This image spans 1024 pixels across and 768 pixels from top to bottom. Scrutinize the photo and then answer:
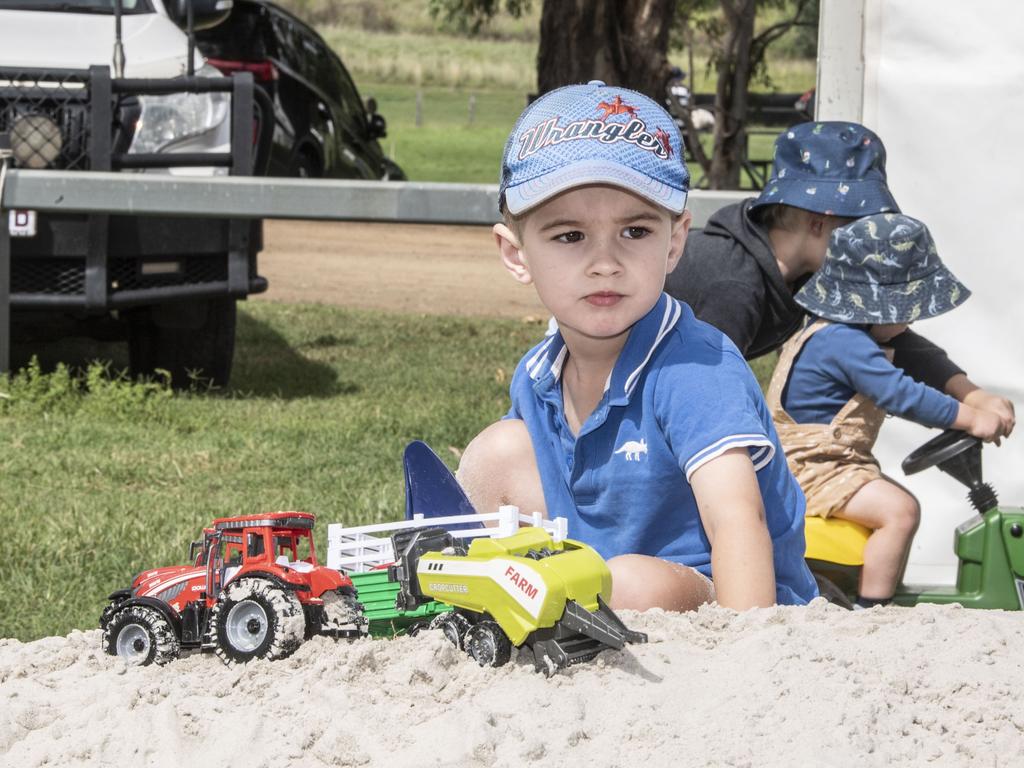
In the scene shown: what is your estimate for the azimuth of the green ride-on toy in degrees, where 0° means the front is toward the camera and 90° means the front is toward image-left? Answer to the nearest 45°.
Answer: approximately 270°

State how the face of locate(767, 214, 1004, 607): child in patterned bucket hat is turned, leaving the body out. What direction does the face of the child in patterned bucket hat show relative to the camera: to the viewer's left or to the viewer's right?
to the viewer's right

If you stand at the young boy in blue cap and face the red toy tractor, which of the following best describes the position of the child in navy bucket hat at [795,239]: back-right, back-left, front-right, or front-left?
back-right

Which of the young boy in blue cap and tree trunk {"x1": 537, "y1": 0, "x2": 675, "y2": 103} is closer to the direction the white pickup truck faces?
the young boy in blue cap

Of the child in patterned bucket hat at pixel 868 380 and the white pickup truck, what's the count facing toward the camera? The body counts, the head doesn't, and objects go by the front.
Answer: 1

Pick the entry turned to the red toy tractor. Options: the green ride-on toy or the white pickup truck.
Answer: the white pickup truck

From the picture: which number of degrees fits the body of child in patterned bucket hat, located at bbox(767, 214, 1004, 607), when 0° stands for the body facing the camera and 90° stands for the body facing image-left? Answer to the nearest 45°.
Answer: approximately 270°

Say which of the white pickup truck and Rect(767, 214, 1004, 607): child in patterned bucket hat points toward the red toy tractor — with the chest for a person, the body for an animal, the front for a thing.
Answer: the white pickup truck

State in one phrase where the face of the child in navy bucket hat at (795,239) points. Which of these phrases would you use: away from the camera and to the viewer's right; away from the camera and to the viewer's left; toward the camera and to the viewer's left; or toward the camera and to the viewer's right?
away from the camera and to the viewer's right

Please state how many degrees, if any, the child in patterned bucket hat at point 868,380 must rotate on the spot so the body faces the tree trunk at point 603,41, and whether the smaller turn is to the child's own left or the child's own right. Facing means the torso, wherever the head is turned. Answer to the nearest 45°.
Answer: approximately 90° to the child's own left
